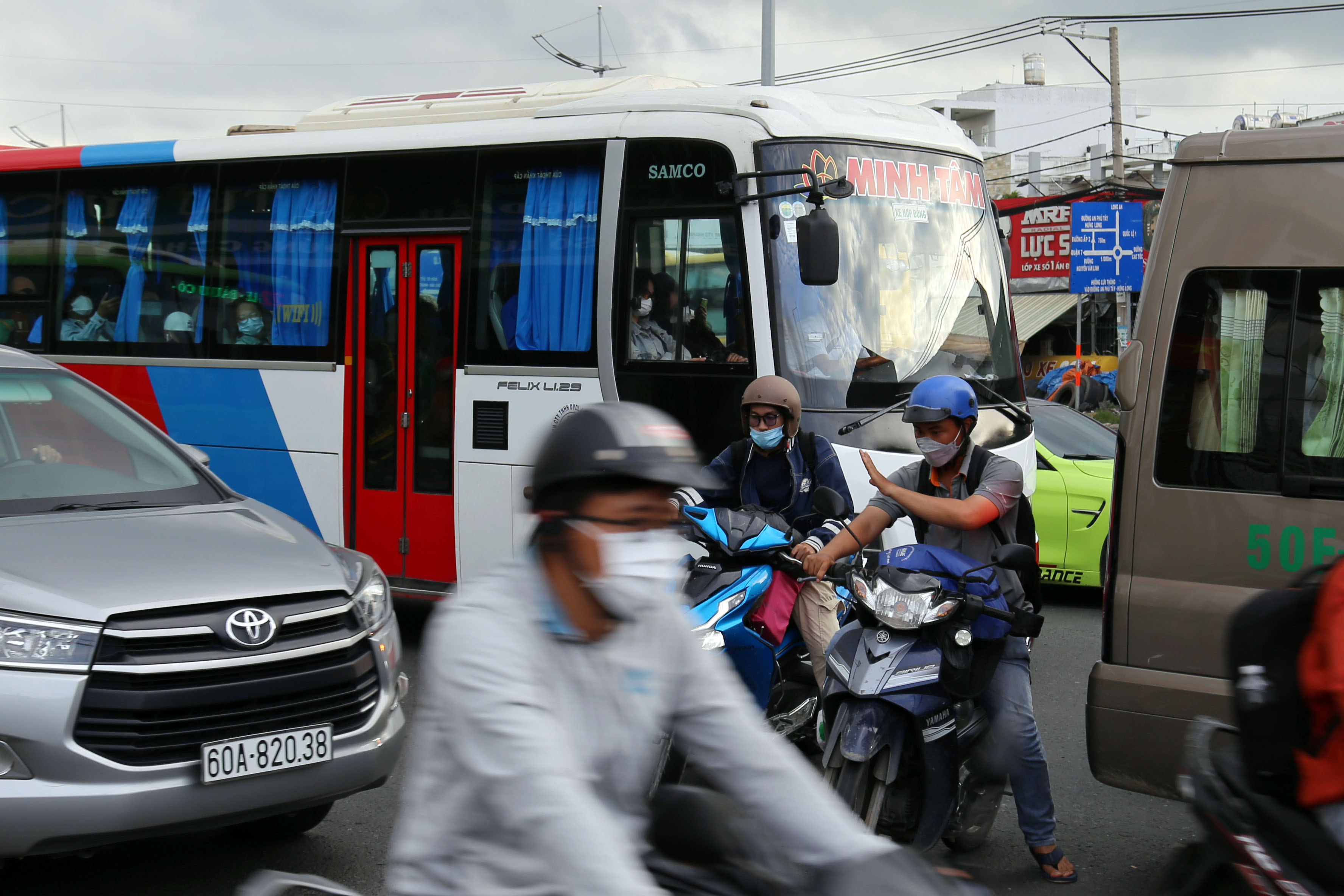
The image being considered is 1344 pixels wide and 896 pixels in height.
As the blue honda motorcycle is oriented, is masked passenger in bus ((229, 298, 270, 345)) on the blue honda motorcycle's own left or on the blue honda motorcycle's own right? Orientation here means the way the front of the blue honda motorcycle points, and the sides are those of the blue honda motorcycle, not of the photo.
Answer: on the blue honda motorcycle's own right

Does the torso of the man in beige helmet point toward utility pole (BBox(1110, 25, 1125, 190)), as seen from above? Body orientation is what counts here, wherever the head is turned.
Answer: no

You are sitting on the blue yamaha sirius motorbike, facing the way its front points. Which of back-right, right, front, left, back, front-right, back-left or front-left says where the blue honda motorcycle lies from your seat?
right

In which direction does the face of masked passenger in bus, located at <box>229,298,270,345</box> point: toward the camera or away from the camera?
toward the camera

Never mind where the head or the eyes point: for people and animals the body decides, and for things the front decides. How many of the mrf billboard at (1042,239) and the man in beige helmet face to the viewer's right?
0

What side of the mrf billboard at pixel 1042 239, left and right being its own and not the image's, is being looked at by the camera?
front

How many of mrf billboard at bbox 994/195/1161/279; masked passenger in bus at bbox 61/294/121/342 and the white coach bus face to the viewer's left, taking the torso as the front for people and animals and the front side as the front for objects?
0

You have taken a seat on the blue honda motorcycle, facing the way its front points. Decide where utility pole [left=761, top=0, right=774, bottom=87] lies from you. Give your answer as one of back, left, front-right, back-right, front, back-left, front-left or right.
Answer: back-right

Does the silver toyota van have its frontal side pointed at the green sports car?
no

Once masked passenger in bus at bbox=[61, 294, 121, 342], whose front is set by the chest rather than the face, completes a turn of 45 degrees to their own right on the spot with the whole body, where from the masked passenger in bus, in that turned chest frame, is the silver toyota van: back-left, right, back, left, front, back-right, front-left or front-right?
front

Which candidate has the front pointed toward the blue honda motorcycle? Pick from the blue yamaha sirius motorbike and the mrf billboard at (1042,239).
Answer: the mrf billboard

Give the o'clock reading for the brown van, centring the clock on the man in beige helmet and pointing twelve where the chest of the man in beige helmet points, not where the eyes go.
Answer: The brown van is roughly at 9 o'clock from the man in beige helmet.

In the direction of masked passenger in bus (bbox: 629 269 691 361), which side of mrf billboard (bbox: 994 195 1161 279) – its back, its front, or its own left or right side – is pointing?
front

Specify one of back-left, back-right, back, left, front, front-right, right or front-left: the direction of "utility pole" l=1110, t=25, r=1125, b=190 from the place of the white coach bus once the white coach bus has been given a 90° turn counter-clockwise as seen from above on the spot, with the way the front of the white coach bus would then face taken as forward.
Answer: front

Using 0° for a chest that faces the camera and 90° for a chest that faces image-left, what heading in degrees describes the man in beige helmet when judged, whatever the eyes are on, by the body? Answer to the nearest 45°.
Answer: approximately 45°

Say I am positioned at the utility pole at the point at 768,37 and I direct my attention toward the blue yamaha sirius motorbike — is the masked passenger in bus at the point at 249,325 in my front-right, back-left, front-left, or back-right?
front-right
